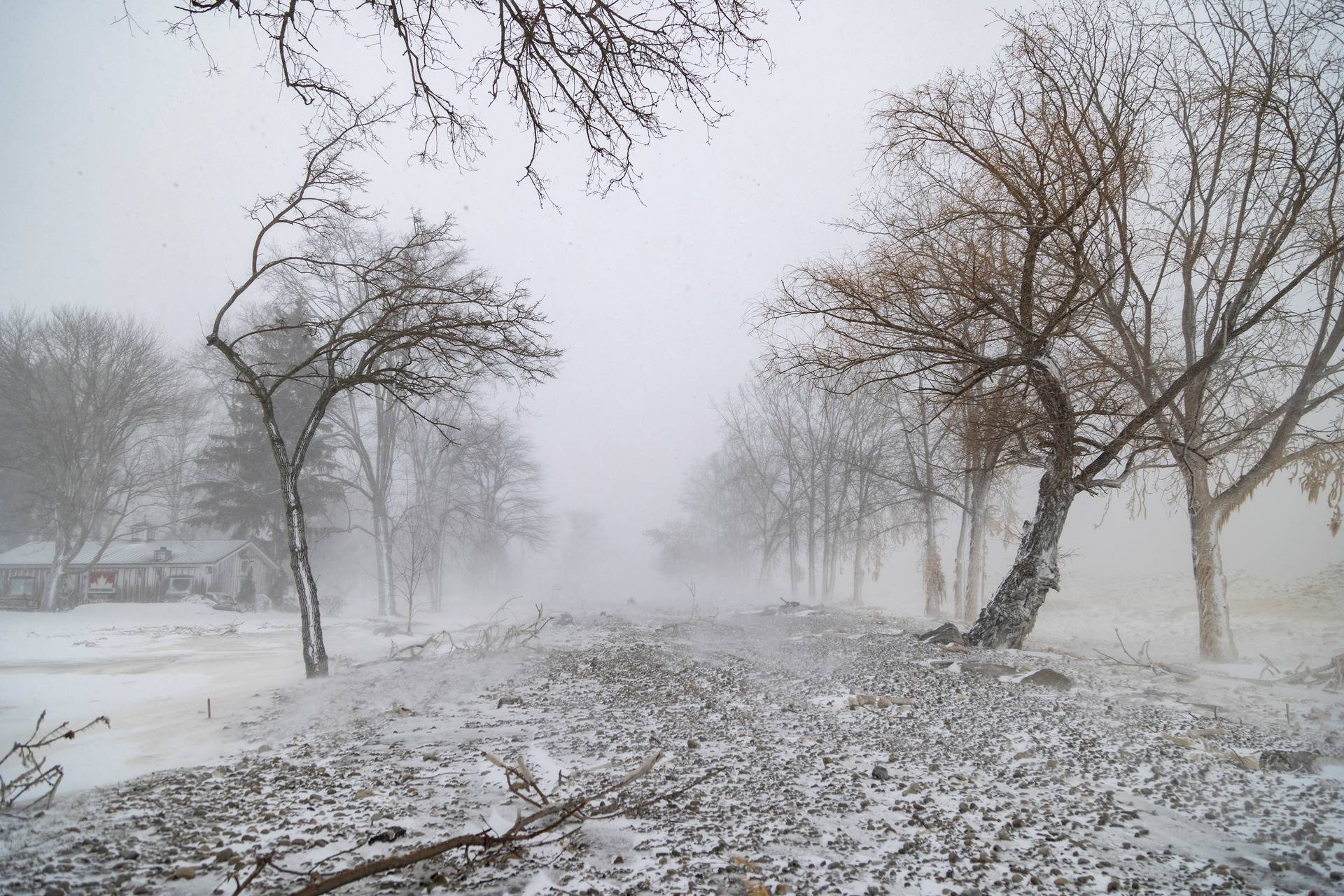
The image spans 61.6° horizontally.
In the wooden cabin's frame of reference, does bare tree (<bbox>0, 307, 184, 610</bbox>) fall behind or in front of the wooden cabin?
in front

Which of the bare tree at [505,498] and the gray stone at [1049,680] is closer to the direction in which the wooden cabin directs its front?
the gray stone

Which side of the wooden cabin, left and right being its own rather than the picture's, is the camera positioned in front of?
front

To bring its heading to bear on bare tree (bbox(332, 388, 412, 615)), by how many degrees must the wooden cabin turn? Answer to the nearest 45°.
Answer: approximately 45° to its left

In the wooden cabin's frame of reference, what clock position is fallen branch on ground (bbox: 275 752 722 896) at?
The fallen branch on ground is roughly at 12 o'clock from the wooden cabin.

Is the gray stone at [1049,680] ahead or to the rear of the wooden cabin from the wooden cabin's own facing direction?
ahead

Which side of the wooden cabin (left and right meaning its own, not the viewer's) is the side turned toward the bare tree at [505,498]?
left
